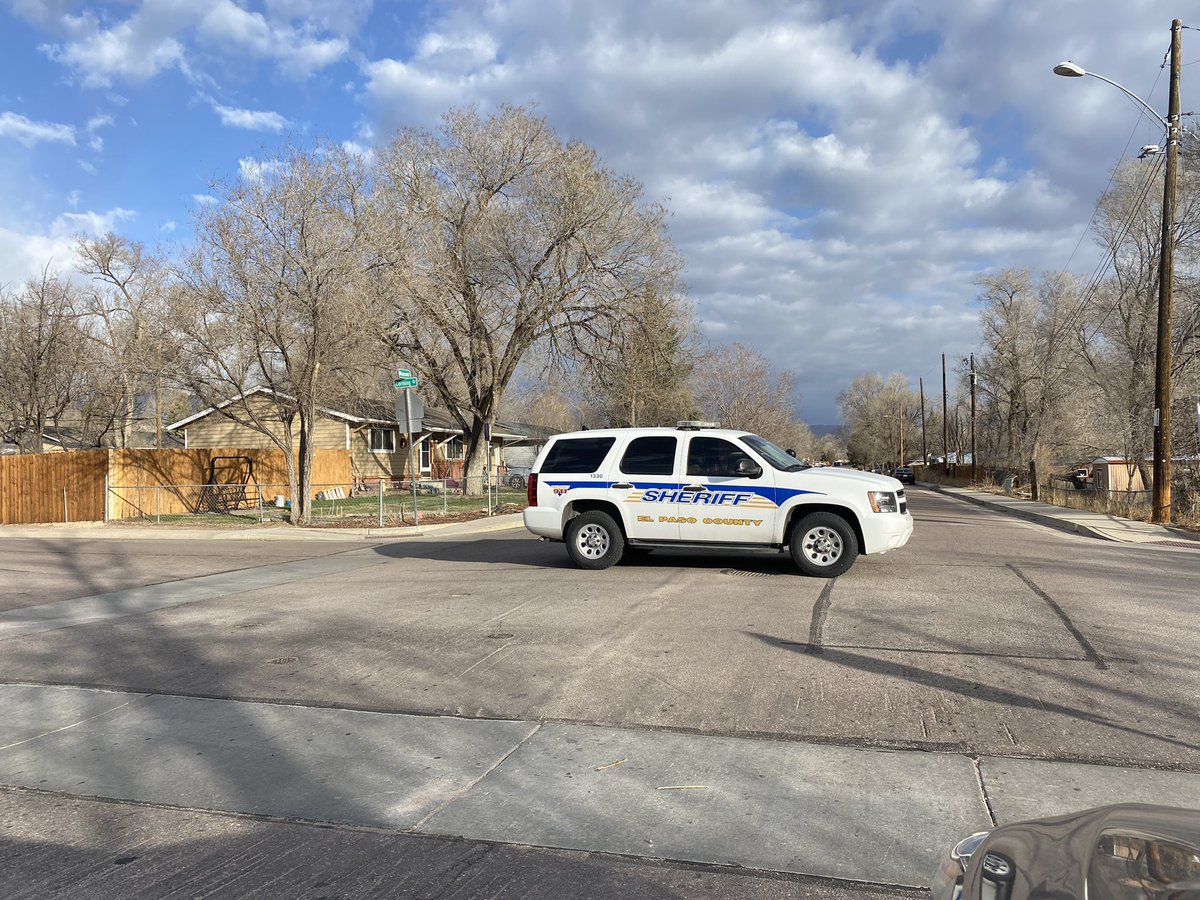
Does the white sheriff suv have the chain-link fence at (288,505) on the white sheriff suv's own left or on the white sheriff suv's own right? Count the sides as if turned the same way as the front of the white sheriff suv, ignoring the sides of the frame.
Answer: on the white sheriff suv's own left

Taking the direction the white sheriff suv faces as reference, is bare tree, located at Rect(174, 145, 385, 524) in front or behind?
behind

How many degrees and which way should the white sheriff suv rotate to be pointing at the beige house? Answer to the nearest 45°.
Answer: approximately 135° to its left

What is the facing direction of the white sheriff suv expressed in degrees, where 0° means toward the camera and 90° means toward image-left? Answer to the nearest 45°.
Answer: approximately 270°

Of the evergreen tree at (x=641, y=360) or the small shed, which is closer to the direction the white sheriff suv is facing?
the small shed

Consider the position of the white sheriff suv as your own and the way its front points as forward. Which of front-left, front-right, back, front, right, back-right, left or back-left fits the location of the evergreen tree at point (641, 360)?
left

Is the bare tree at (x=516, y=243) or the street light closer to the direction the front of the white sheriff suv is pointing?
the street light

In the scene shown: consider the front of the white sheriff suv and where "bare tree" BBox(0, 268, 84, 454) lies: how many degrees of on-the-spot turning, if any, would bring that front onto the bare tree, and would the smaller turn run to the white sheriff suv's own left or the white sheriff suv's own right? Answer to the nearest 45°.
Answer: approximately 135° to the white sheriff suv's own left

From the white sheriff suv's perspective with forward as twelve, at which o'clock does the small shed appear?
The small shed is roughly at 10 o'clock from the white sheriff suv.

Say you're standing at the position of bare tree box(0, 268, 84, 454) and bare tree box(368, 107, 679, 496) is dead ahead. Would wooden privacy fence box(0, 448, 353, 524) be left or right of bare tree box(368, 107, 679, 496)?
right
